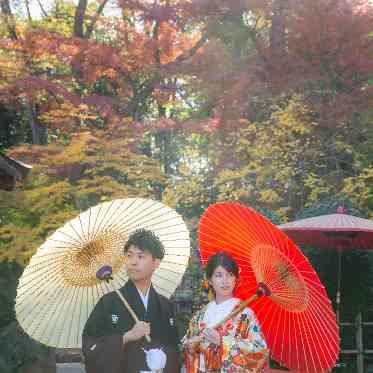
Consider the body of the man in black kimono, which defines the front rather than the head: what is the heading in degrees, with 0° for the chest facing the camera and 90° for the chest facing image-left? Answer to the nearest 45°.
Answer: approximately 0°

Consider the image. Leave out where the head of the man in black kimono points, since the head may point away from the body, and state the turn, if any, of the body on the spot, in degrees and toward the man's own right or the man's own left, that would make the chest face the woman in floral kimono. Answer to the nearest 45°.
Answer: approximately 90° to the man's own left
